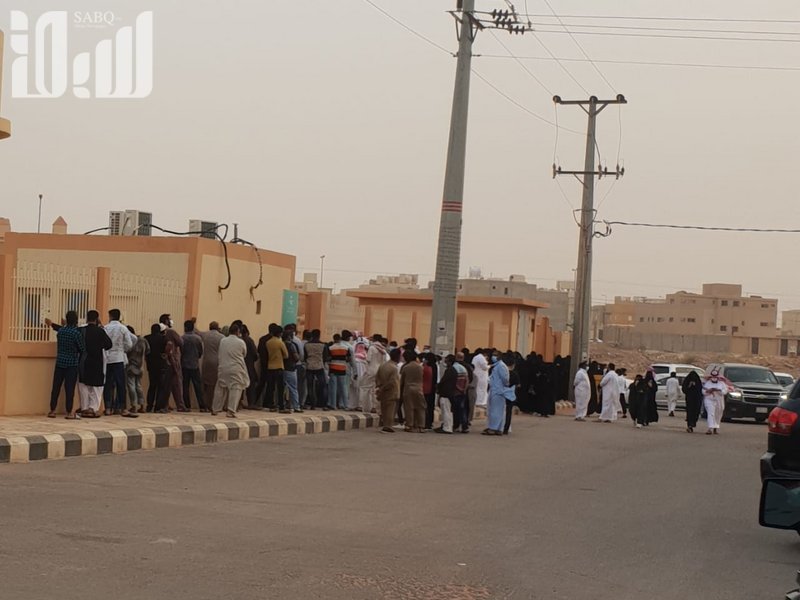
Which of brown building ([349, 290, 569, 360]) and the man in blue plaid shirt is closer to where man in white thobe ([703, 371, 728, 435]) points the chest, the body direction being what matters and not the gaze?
the man in blue plaid shirt

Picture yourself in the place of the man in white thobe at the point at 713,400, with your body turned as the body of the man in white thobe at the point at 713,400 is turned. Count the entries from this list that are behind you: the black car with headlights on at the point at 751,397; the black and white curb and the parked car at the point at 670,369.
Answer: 2

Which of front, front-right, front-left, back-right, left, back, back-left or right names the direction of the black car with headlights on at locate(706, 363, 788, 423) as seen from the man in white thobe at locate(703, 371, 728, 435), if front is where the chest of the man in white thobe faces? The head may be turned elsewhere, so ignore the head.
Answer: back

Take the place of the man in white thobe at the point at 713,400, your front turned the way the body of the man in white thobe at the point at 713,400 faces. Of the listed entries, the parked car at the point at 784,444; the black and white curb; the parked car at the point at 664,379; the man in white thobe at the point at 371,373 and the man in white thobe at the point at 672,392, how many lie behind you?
2

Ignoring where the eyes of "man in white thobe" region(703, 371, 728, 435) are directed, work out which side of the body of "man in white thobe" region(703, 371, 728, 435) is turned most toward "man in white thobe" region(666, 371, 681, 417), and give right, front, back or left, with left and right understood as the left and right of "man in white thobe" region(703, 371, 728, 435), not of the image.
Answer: back

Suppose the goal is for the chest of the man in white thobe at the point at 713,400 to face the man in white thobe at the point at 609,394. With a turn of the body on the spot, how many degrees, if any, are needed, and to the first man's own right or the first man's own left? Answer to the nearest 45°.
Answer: approximately 135° to the first man's own right

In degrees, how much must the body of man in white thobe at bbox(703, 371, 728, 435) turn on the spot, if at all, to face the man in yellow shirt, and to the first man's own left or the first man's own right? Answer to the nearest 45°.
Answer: approximately 45° to the first man's own right

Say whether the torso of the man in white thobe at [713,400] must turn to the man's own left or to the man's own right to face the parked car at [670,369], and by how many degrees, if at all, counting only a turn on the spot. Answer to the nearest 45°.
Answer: approximately 180°

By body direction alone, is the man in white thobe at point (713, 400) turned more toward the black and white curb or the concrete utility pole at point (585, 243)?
the black and white curb

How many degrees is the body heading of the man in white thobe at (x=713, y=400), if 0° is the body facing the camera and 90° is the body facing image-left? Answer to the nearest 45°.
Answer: approximately 0°

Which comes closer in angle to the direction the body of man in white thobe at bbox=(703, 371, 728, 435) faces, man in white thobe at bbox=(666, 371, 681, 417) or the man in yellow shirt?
the man in yellow shirt

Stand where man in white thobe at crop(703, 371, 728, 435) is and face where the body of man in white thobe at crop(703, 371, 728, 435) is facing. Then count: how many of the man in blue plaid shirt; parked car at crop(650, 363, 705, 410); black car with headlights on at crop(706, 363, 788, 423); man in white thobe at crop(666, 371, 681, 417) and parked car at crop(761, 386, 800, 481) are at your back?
3

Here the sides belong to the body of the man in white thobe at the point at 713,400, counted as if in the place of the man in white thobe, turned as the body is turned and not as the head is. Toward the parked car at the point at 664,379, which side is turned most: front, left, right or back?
back

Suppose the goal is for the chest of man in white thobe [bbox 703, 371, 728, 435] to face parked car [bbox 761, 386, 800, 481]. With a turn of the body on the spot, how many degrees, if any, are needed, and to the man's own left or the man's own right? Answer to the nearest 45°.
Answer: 0° — they already face it

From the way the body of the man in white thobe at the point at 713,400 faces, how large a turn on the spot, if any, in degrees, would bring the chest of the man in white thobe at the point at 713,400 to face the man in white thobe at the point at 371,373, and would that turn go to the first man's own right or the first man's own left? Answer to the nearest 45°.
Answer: approximately 45° to the first man's own right
